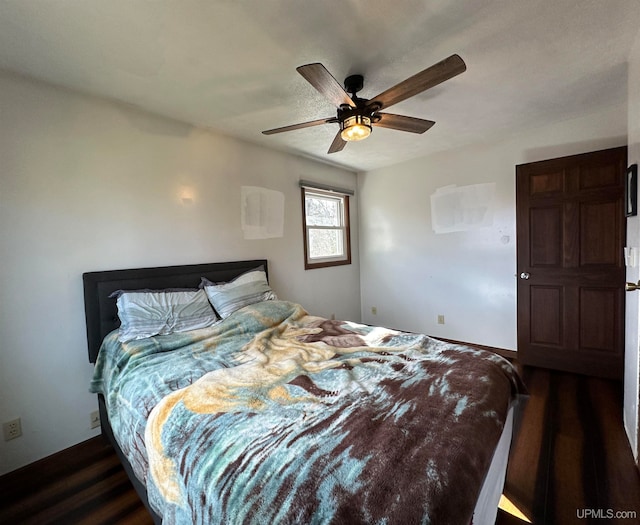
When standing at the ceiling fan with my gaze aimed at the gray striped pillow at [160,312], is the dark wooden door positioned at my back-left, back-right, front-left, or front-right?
back-right

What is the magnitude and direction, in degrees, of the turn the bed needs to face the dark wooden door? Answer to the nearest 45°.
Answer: approximately 90° to its left

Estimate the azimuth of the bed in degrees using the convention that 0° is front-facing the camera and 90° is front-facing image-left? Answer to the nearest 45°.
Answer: approximately 315°
